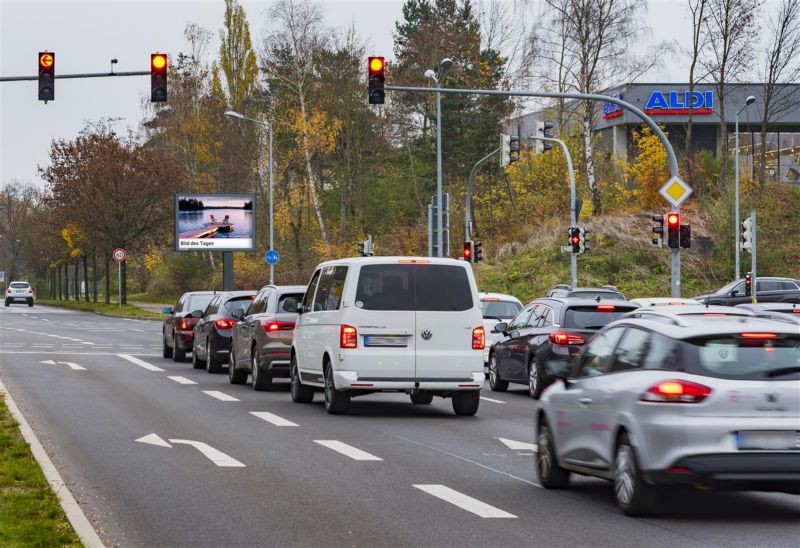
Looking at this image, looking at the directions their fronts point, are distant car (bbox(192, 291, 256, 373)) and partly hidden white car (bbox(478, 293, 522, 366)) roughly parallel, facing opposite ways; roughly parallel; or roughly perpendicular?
roughly parallel

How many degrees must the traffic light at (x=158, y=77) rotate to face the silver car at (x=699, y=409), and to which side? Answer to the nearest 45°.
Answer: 0° — it already faces it

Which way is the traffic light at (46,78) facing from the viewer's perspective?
toward the camera

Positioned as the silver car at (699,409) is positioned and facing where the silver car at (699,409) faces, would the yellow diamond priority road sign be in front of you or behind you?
in front

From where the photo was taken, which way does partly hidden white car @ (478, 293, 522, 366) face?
away from the camera

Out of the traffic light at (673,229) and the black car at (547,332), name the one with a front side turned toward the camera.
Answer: the traffic light

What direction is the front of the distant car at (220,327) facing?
away from the camera

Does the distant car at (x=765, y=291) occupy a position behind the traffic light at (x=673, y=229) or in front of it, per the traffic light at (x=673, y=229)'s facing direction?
behind

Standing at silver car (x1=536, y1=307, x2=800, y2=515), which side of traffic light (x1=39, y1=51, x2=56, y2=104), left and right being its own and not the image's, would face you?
front

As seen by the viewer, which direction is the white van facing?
away from the camera

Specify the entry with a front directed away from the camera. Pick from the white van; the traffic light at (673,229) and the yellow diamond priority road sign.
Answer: the white van

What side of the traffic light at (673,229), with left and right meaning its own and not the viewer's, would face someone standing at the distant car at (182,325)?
right

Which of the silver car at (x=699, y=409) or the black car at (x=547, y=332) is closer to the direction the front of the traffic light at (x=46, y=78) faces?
the silver car

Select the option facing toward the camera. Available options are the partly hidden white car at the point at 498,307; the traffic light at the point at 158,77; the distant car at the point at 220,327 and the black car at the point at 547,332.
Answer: the traffic light

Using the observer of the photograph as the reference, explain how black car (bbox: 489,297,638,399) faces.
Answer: facing away from the viewer and to the left of the viewer

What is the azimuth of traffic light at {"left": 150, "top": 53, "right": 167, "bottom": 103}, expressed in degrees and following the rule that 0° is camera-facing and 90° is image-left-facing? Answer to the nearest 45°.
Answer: approximately 0°
